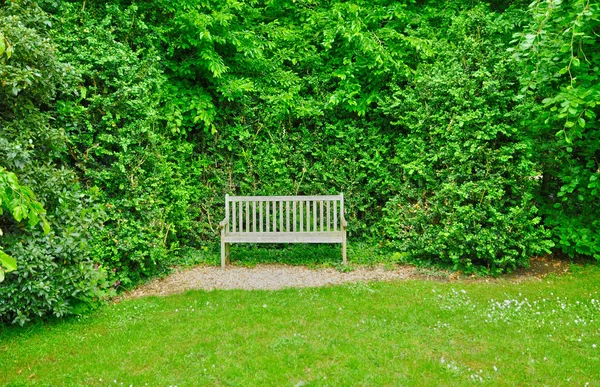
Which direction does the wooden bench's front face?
toward the camera

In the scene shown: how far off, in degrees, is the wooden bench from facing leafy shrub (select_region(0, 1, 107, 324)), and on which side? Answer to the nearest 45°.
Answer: approximately 45° to its right

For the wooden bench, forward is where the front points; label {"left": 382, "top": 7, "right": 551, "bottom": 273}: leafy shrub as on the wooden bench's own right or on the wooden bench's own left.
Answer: on the wooden bench's own left
